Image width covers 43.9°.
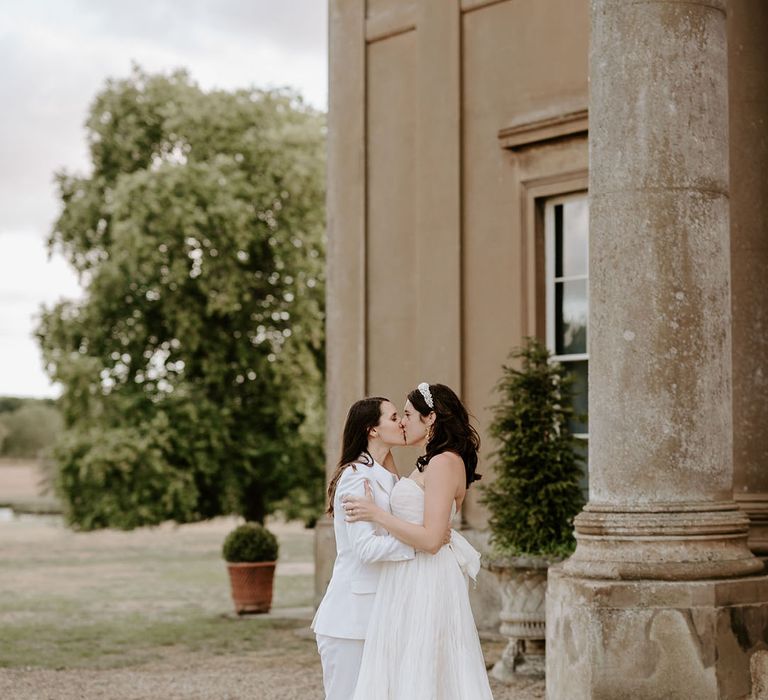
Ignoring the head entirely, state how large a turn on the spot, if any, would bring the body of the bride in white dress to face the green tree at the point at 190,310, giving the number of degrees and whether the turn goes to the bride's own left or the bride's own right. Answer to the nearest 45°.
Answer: approximately 90° to the bride's own right

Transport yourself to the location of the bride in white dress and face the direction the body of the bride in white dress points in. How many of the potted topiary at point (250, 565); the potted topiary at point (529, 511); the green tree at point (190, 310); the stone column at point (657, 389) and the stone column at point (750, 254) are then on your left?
0

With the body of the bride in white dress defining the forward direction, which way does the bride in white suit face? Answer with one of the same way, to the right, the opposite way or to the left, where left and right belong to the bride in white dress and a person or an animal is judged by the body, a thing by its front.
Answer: the opposite way

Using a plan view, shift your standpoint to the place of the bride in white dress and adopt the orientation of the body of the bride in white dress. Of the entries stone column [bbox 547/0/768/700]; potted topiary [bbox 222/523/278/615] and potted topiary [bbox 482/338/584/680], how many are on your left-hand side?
0

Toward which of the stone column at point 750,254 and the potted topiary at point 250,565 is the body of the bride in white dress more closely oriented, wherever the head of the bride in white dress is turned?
the potted topiary

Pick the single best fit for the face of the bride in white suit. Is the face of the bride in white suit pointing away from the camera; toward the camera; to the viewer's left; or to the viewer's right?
to the viewer's right

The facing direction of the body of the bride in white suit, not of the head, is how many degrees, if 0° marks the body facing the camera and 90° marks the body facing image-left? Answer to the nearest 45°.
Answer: approximately 270°

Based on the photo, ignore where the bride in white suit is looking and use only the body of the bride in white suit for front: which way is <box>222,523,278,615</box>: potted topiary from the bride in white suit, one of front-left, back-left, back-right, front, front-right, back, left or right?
left

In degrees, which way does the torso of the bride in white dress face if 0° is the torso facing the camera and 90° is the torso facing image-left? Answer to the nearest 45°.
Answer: approximately 90°

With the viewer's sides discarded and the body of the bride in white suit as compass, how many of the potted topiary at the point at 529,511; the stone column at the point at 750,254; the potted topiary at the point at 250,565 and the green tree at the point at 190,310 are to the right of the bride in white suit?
0

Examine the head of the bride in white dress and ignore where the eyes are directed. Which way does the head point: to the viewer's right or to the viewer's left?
to the viewer's left

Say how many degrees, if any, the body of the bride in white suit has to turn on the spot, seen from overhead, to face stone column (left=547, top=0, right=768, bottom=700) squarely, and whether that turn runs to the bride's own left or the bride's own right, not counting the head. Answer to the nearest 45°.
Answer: approximately 45° to the bride's own left
